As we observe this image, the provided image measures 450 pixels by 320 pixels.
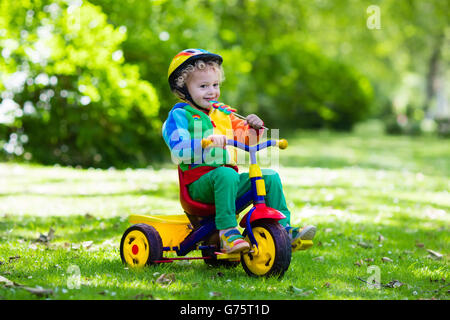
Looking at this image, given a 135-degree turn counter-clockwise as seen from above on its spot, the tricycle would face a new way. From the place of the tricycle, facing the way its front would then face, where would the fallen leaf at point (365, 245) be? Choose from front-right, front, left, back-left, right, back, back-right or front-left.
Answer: front-right

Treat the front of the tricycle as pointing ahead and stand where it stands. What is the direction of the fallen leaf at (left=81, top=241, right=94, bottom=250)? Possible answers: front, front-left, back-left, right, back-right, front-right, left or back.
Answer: back

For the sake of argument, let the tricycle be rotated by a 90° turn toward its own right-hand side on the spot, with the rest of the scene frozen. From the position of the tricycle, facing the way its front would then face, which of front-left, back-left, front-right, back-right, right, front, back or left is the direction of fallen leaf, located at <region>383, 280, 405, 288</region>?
back-left

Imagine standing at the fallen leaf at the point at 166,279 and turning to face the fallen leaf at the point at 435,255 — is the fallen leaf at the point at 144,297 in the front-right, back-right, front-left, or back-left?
back-right

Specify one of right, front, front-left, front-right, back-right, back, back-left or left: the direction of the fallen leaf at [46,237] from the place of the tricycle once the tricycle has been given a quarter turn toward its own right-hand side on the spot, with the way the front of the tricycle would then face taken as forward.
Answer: right

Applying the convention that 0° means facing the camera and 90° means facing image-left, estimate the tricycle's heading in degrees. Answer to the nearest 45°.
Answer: approximately 315°

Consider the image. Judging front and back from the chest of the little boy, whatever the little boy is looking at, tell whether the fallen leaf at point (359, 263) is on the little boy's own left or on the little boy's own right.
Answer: on the little boy's own left

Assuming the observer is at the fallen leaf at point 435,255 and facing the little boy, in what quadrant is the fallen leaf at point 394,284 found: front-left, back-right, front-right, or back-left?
front-left

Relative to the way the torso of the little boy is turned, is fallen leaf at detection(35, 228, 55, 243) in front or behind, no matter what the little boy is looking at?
behind

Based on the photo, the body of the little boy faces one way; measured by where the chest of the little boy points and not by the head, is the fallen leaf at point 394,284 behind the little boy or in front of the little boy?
in front

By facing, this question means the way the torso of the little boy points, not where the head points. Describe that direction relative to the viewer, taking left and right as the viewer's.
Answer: facing the viewer and to the right of the viewer
